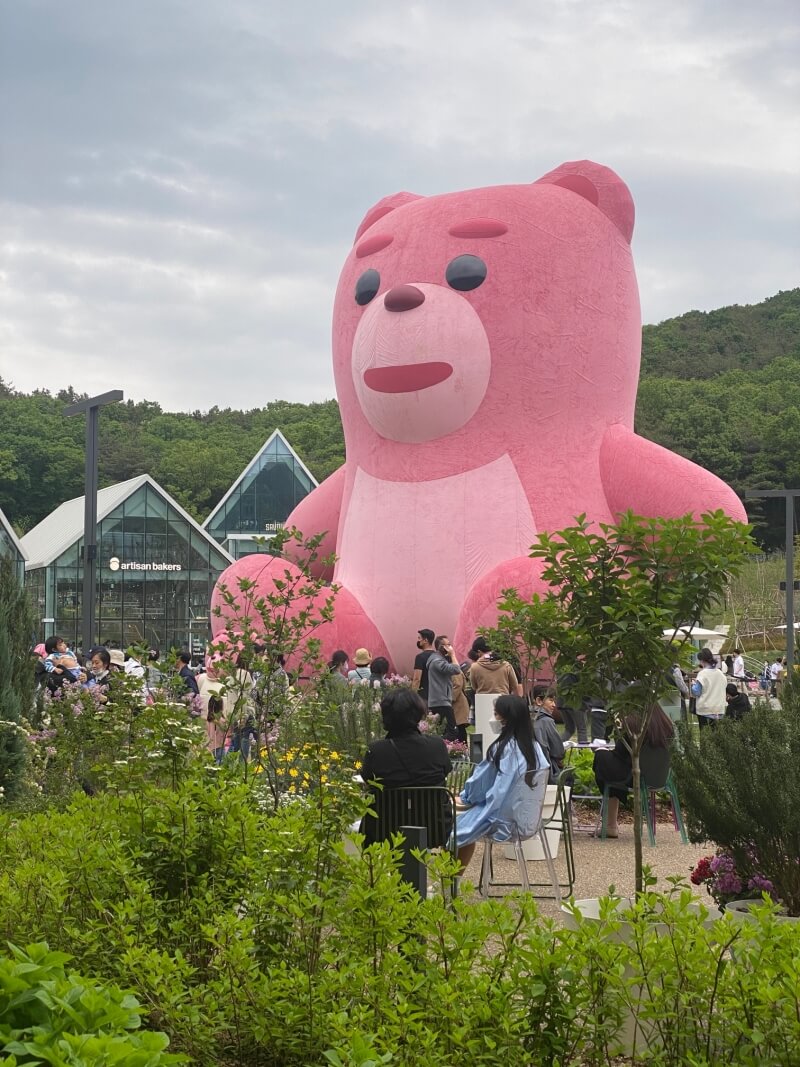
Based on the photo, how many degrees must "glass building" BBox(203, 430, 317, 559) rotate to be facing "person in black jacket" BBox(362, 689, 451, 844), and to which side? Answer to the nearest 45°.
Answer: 0° — it already faces them

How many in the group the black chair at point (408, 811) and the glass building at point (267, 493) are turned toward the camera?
1

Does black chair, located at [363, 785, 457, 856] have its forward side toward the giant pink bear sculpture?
yes

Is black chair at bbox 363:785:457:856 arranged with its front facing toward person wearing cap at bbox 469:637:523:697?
yes

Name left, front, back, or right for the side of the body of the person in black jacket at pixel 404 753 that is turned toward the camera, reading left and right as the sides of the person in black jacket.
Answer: back

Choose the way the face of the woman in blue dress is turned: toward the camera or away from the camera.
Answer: away from the camera
